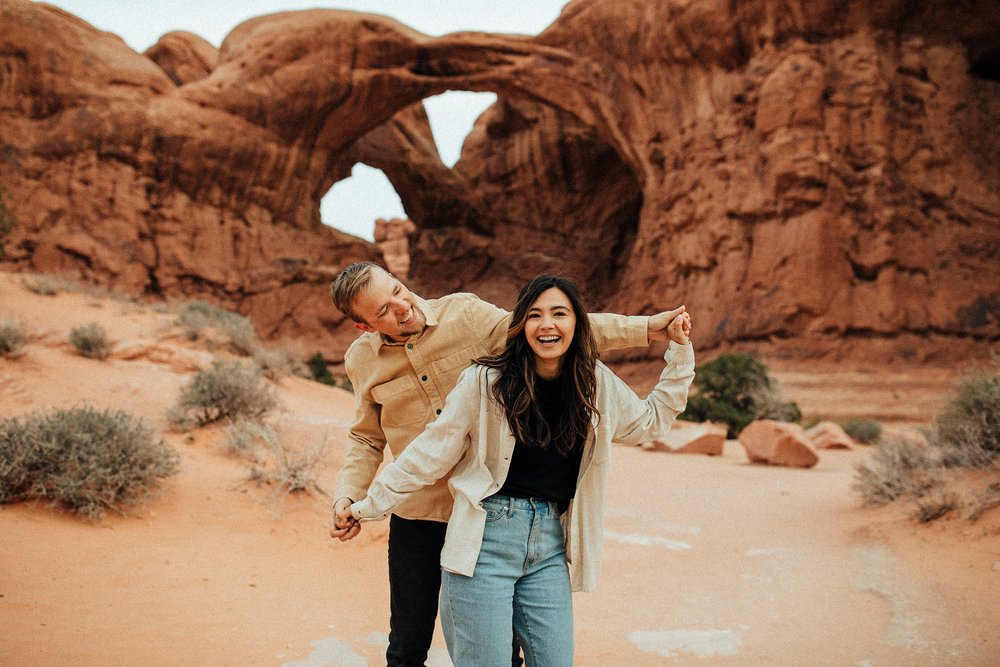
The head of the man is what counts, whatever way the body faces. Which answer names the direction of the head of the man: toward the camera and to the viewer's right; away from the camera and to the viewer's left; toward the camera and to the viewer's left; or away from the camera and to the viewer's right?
toward the camera and to the viewer's right

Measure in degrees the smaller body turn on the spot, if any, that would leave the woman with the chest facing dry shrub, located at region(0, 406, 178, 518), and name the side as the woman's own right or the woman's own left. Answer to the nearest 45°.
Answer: approximately 135° to the woman's own right

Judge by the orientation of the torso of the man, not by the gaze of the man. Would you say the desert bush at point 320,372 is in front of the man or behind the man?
behind

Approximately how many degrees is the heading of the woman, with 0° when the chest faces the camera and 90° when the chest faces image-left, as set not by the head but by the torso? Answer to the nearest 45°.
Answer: approximately 0°

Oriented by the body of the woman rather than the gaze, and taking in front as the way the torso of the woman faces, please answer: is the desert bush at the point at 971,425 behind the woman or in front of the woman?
behind

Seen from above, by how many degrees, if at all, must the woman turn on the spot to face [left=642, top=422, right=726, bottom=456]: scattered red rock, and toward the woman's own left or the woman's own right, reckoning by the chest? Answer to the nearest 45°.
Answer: approximately 180°

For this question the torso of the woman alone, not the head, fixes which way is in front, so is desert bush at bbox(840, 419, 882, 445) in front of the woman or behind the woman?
behind

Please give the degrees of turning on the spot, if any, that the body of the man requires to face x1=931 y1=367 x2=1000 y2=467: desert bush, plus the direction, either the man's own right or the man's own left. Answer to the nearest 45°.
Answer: approximately 135° to the man's own left

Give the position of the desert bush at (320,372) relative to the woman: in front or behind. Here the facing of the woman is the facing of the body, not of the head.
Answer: behind
